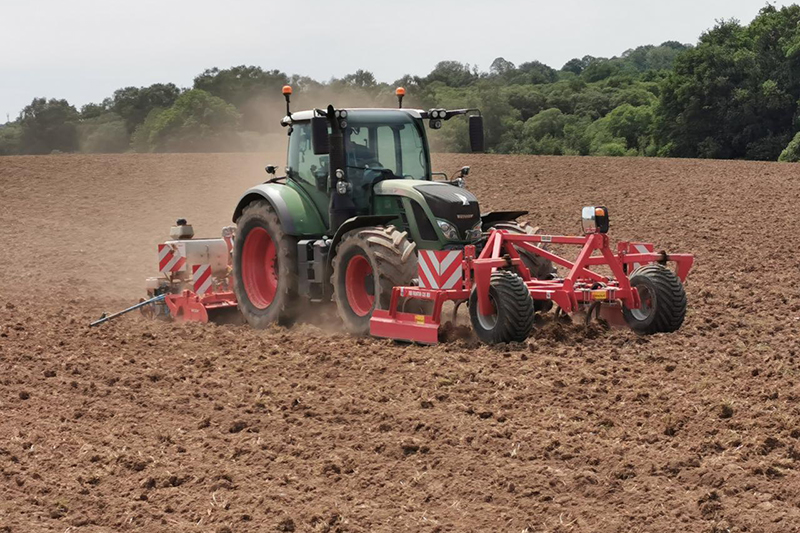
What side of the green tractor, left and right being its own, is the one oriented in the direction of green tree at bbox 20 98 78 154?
back

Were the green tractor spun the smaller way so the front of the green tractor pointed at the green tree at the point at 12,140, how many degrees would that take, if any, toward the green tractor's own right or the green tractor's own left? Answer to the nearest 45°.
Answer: approximately 180°

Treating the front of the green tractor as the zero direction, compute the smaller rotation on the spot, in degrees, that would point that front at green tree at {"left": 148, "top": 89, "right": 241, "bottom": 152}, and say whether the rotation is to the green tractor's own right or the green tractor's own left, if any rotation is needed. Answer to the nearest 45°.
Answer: approximately 135° to the green tractor's own left

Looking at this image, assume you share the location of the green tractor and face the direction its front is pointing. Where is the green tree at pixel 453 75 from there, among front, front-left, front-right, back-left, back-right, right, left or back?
back-left

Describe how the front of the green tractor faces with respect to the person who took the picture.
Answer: facing the viewer and to the right of the viewer

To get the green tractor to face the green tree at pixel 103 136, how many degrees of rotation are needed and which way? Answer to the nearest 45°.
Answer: approximately 135° to its left
